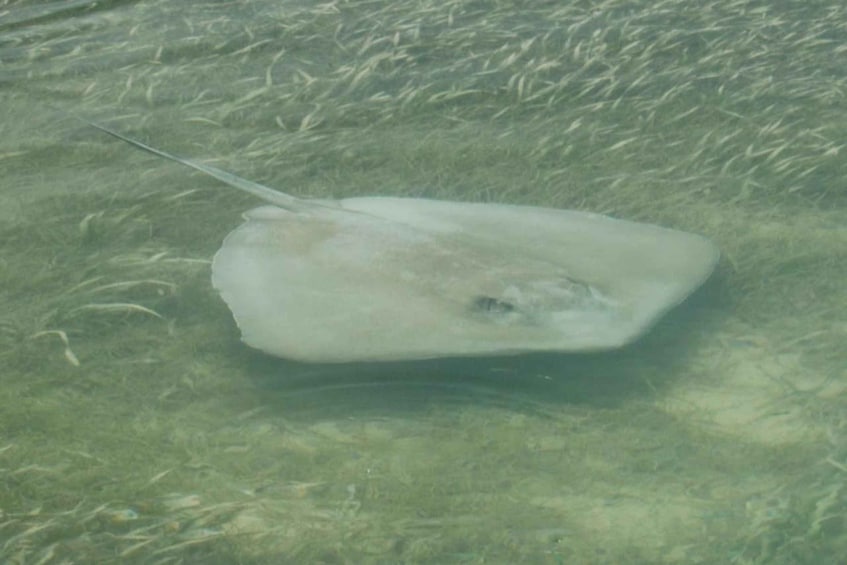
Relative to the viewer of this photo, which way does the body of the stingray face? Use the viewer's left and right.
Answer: facing the viewer and to the right of the viewer
